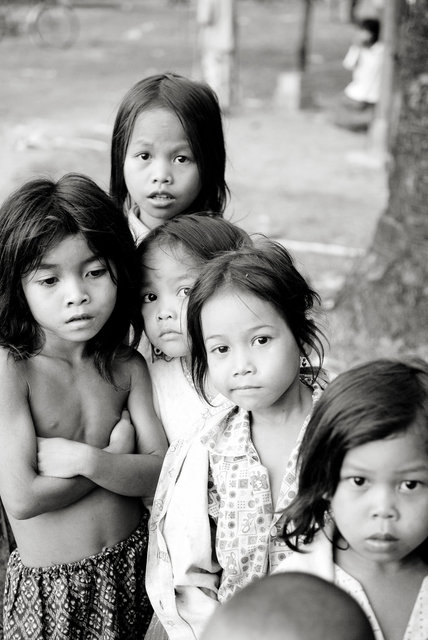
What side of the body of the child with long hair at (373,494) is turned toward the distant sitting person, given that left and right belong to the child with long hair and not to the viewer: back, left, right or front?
back

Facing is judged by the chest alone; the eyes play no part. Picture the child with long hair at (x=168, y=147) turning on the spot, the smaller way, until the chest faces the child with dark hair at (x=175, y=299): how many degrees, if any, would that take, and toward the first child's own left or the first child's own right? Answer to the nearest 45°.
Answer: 0° — they already face them

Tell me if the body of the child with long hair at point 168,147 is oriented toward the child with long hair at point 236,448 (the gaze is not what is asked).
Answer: yes

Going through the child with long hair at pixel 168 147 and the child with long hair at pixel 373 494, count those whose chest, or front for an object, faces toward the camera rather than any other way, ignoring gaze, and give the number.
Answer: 2

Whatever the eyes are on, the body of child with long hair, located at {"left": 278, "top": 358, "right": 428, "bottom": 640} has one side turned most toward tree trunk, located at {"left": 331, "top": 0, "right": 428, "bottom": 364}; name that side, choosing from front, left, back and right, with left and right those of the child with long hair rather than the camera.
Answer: back

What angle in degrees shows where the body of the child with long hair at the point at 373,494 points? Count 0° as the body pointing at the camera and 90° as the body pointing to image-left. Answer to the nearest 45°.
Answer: approximately 0°

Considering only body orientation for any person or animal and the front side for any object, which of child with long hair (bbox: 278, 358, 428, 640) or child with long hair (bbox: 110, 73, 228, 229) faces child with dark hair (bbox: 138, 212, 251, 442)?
child with long hair (bbox: 110, 73, 228, 229)

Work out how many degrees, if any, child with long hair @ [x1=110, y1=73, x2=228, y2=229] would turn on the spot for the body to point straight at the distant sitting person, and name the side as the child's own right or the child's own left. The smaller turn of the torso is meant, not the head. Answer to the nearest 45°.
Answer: approximately 180°

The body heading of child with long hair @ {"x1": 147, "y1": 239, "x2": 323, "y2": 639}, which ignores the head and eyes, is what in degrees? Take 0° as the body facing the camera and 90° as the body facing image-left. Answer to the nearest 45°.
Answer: approximately 0°
